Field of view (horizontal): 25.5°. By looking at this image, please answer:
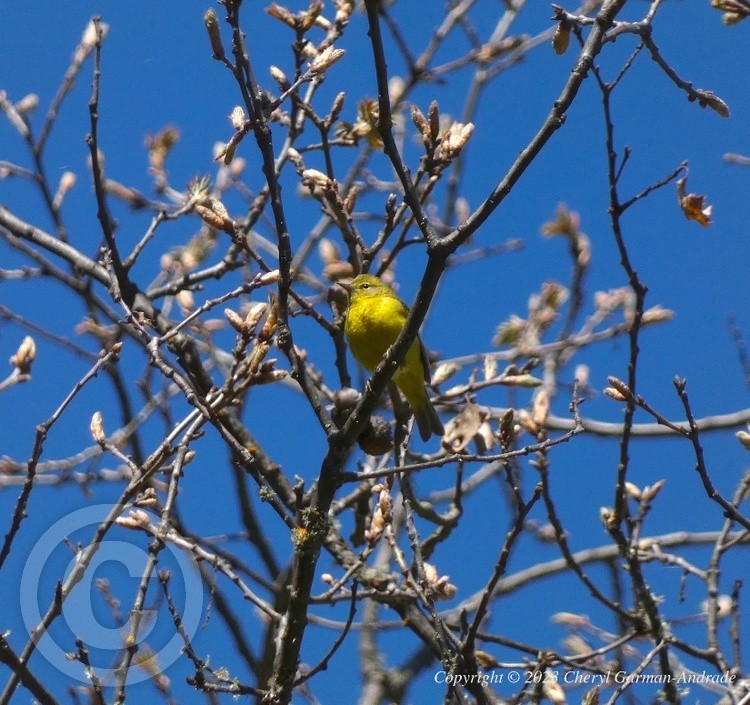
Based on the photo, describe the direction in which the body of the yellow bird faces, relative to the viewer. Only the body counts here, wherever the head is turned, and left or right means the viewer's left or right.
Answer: facing the viewer and to the left of the viewer
